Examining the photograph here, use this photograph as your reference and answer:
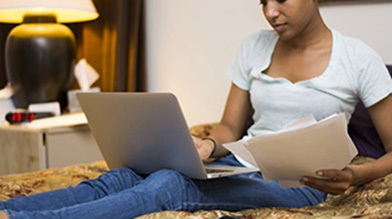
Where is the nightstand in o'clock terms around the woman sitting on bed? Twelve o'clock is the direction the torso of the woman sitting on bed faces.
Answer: The nightstand is roughly at 3 o'clock from the woman sitting on bed.

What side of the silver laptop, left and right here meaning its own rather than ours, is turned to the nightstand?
left

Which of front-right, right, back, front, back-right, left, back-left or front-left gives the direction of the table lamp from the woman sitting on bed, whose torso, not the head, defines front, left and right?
right

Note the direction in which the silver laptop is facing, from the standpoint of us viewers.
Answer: facing away from the viewer and to the right of the viewer

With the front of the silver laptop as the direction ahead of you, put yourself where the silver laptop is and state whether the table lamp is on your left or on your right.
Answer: on your left
